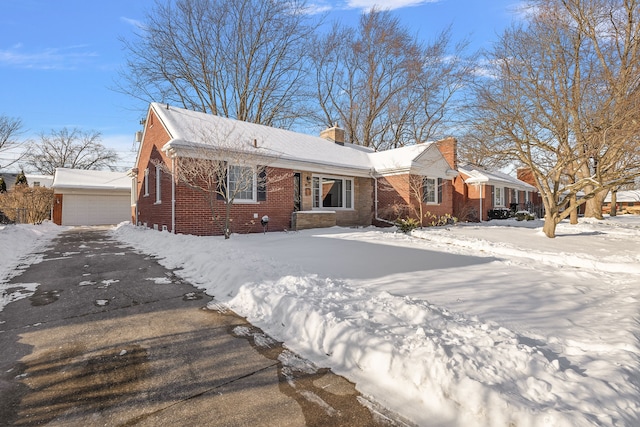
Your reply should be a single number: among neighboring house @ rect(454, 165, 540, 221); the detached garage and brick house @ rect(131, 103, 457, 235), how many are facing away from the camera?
0

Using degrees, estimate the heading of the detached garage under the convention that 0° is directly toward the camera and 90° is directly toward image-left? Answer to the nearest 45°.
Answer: approximately 0°

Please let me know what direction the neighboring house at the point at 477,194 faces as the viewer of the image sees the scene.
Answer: facing the viewer and to the right of the viewer

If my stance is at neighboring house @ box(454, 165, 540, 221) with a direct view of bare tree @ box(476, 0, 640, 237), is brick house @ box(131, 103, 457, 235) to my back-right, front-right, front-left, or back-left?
front-right

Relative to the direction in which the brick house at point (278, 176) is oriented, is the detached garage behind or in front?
behind

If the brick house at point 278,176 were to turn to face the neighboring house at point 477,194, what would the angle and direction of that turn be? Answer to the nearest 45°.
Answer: approximately 90° to its left

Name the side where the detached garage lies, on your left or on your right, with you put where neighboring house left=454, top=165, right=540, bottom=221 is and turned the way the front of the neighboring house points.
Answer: on your right

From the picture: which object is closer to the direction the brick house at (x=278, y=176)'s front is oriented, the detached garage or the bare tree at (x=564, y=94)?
the bare tree

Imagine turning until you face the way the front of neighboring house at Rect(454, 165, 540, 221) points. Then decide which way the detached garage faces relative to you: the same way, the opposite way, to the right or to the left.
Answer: the same way

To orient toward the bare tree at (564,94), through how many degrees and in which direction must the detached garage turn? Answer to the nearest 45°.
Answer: approximately 45° to its left

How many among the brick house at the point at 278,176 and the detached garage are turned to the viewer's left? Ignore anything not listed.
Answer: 0

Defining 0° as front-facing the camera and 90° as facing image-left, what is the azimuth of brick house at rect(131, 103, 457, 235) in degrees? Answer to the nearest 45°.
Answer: approximately 315°

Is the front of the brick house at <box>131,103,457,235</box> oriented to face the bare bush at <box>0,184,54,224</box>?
no

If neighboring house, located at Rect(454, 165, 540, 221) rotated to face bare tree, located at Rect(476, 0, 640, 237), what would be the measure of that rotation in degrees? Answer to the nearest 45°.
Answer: approximately 45° to its right

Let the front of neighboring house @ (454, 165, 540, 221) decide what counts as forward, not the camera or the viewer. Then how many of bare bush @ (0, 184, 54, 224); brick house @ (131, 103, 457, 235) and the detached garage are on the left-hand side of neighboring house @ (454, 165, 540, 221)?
0

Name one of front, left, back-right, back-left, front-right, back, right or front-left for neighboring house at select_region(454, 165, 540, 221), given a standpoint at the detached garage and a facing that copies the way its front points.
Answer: front-left
